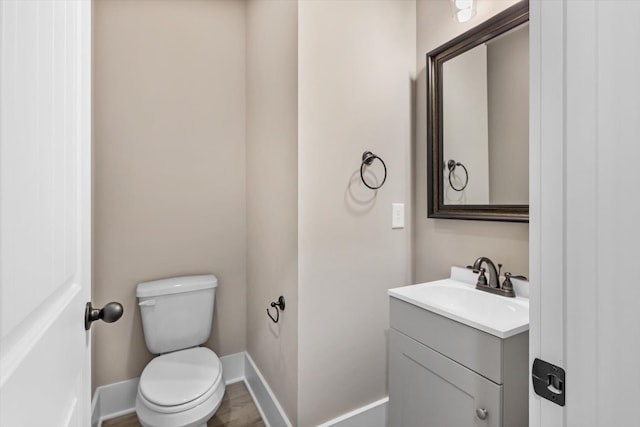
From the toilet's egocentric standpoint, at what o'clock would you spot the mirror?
The mirror is roughly at 10 o'clock from the toilet.

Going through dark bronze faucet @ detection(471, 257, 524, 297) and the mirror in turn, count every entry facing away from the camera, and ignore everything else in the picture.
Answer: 0

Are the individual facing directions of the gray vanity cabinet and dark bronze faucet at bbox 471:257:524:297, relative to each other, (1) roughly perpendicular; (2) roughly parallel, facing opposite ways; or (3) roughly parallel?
roughly parallel

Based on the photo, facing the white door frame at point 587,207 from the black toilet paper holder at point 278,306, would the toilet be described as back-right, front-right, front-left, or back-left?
back-right

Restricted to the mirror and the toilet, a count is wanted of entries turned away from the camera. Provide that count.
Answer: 0

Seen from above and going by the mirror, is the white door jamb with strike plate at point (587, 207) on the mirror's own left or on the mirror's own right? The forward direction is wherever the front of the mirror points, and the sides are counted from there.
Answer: on the mirror's own left

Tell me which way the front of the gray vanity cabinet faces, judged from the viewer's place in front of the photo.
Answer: facing the viewer and to the left of the viewer

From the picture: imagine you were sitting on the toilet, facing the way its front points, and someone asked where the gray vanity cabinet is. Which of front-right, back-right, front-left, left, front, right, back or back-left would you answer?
front-left

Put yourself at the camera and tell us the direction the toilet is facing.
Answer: facing the viewer
